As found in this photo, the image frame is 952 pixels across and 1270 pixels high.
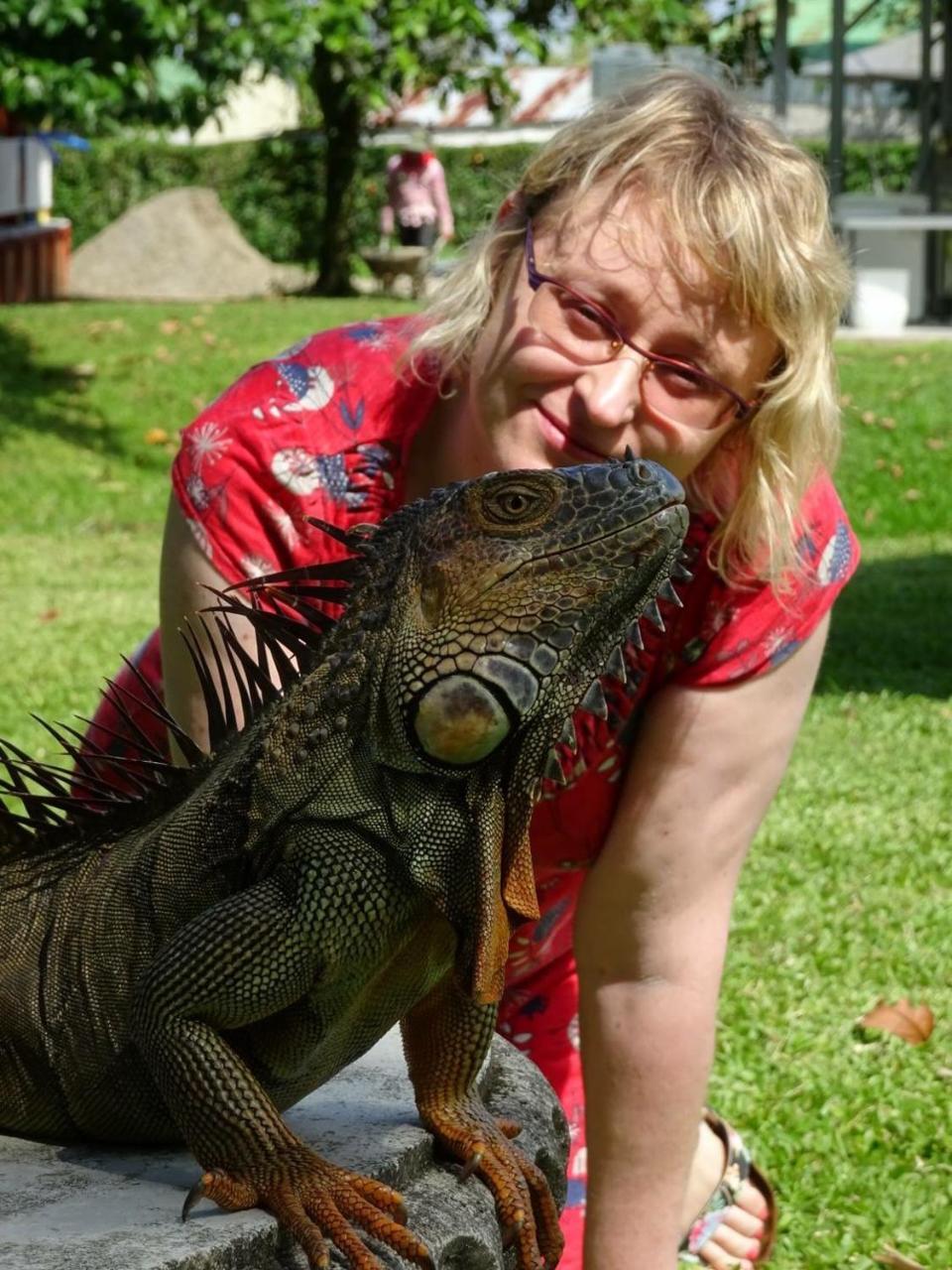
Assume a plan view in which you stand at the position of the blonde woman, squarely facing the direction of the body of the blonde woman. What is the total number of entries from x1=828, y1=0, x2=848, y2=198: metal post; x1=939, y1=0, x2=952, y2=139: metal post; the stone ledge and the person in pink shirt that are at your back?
3

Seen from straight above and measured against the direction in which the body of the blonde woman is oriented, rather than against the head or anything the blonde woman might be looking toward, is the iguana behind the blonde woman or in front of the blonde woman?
in front

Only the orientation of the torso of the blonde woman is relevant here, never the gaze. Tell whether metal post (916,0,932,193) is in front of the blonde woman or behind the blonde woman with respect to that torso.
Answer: behind

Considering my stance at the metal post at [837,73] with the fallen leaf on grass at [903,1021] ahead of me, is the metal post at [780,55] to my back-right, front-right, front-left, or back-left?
back-right

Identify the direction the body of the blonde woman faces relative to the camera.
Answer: toward the camera

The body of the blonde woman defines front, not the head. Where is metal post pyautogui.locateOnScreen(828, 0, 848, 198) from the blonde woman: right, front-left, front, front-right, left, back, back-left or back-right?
back

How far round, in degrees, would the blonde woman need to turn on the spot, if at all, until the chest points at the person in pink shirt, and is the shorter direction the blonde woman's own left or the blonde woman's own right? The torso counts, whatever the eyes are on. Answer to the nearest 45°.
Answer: approximately 180°

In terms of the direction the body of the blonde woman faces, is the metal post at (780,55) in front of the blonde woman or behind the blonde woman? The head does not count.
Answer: behind

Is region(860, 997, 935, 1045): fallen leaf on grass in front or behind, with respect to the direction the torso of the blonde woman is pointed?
behind

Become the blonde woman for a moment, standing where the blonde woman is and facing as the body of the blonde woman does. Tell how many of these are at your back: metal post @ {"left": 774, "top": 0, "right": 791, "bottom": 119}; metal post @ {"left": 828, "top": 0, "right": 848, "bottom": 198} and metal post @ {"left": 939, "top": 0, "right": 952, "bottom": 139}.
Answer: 3

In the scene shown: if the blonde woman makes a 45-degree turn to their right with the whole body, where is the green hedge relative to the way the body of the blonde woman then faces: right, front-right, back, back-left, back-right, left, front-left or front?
back-right

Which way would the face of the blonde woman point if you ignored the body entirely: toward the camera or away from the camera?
toward the camera
